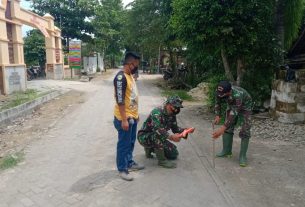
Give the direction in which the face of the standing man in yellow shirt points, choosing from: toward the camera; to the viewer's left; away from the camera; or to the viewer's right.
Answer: to the viewer's right

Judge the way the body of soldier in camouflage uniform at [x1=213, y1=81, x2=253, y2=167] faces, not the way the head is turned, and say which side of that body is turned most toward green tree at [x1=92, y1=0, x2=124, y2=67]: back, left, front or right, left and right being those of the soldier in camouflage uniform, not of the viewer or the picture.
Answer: right

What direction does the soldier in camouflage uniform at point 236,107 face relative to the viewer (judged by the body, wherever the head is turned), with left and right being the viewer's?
facing the viewer and to the left of the viewer

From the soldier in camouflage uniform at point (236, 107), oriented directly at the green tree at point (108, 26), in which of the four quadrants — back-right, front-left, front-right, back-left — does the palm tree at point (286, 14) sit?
front-right

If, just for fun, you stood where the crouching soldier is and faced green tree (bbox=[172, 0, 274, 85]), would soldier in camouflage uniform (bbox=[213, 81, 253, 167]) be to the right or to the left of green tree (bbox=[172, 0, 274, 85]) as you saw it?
right

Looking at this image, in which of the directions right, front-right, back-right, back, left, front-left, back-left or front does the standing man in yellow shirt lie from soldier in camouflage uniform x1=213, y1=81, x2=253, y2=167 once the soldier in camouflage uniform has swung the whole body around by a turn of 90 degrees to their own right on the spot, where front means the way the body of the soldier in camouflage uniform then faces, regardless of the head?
left

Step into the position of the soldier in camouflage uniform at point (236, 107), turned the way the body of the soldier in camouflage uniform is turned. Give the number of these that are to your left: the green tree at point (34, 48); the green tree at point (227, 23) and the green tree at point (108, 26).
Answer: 0

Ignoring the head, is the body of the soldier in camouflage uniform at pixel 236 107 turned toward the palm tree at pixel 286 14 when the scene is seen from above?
no

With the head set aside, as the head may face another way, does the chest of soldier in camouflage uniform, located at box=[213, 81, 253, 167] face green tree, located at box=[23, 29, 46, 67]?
no

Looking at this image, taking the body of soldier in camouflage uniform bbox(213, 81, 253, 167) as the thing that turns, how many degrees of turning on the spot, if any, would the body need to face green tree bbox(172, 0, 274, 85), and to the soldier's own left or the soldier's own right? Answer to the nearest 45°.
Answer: approximately 135° to the soldier's own right

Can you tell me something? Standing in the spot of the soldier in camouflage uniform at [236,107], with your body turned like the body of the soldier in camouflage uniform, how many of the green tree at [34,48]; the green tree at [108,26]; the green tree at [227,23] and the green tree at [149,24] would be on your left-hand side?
0

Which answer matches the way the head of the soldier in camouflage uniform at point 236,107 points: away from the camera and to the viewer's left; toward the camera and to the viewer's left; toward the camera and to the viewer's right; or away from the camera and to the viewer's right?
toward the camera and to the viewer's left
